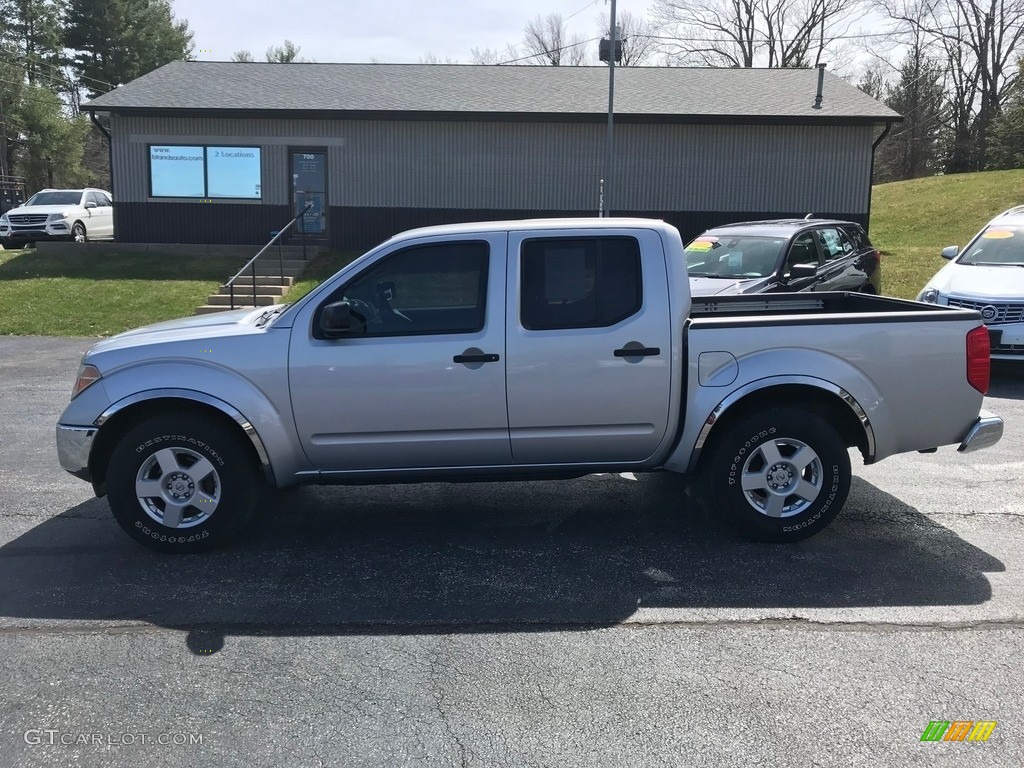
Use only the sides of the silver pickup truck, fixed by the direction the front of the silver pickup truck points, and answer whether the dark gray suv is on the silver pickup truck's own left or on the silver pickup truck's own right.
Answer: on the silver pickup truck's own right

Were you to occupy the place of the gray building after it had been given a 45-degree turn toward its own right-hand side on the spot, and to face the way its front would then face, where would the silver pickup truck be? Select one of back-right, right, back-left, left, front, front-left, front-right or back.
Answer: front-left

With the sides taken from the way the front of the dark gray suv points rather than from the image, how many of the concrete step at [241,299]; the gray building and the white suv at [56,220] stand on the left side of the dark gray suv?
0

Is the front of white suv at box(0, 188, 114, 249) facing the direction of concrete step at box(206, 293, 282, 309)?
no

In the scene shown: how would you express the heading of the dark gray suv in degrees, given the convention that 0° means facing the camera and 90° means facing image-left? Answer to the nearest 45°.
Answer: approximately 45°

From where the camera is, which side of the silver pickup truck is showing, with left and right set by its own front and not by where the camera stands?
left

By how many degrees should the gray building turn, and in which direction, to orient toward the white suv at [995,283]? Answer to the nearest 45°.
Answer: approximately 45° to its left

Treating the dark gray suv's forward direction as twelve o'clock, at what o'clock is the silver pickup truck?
The silver pickup truck is roughly at 11 o'clock from the dark gray suv.

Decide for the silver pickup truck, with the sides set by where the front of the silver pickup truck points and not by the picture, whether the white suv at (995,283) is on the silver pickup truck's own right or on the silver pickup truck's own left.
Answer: on the silver pickup truck's own right

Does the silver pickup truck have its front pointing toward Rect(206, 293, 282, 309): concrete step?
no

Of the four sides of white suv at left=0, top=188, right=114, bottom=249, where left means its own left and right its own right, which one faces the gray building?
left

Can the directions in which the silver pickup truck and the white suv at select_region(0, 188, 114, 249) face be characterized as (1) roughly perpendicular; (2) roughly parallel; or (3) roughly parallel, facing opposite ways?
roughly perpendicular

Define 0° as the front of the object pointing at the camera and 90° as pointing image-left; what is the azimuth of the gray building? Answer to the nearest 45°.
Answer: approximately 0°

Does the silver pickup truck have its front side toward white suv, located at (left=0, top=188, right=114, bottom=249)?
no

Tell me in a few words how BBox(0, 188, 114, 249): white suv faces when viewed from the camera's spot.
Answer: facing the viewer and to the left of the viewer

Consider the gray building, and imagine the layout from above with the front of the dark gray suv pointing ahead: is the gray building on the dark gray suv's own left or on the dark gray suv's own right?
on the dark gray suv's own right

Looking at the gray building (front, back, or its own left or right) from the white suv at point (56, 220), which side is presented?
right

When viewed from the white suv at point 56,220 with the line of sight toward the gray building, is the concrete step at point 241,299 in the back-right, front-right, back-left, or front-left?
front-right
